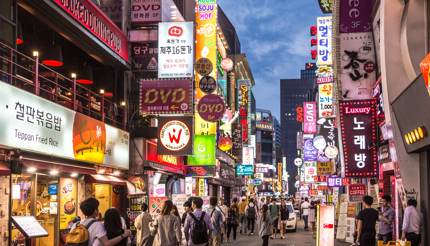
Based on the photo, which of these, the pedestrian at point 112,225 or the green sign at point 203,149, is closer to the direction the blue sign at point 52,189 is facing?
the pedestrian

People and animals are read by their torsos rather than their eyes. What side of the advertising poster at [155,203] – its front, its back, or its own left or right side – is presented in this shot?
front

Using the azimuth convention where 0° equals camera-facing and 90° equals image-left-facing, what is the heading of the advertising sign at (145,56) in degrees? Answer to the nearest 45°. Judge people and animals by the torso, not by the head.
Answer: approximately 0°

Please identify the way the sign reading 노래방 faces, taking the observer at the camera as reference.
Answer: facing the viewer

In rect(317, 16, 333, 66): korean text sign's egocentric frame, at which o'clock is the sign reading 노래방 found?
The sign reading 노래방 is roughly at 12 o'clock from the korean text sign.

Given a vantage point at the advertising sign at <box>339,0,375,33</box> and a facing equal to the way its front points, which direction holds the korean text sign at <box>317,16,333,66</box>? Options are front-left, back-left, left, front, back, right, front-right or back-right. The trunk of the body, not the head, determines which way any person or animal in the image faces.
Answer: back

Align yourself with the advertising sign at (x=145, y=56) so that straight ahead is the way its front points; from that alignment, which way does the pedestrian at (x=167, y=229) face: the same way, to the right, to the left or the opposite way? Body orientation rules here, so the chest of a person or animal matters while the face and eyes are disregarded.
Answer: the opposite way

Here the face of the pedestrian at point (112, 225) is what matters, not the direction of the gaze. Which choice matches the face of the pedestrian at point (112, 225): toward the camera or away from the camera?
away from the camera

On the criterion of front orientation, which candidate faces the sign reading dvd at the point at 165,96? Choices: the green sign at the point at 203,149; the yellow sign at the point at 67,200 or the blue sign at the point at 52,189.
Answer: the green sign
